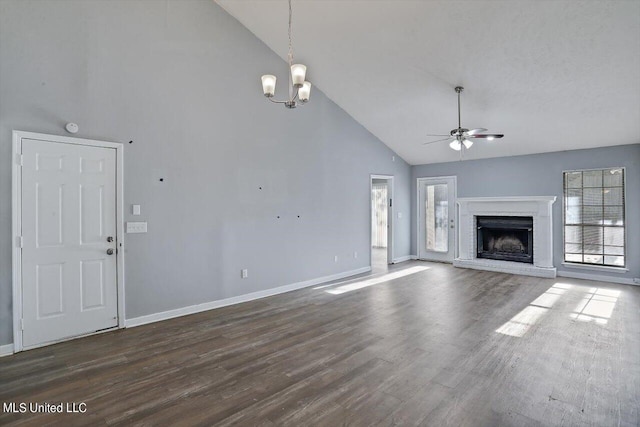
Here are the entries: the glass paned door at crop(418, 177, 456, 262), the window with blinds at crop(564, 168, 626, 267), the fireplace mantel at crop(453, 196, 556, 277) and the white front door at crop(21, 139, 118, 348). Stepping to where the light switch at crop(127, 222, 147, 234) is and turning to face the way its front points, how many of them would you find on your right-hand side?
1

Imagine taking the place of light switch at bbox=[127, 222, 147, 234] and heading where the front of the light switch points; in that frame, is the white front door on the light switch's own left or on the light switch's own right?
on the light switch's own right

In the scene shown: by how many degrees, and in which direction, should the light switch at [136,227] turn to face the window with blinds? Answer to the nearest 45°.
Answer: approximately 90° to its left

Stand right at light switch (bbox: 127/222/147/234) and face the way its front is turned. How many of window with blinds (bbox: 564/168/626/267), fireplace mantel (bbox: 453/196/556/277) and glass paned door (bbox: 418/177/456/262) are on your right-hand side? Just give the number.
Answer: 0

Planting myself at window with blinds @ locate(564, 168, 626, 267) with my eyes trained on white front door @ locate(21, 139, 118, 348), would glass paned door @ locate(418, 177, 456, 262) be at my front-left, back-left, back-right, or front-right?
front-right

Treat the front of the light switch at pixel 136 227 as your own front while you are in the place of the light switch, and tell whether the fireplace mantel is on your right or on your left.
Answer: on your left

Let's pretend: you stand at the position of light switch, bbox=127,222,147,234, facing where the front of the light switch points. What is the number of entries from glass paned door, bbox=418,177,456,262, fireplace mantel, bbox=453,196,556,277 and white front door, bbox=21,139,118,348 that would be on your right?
1

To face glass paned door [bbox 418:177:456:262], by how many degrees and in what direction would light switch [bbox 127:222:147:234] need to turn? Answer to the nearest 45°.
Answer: approximately 90° to its left
